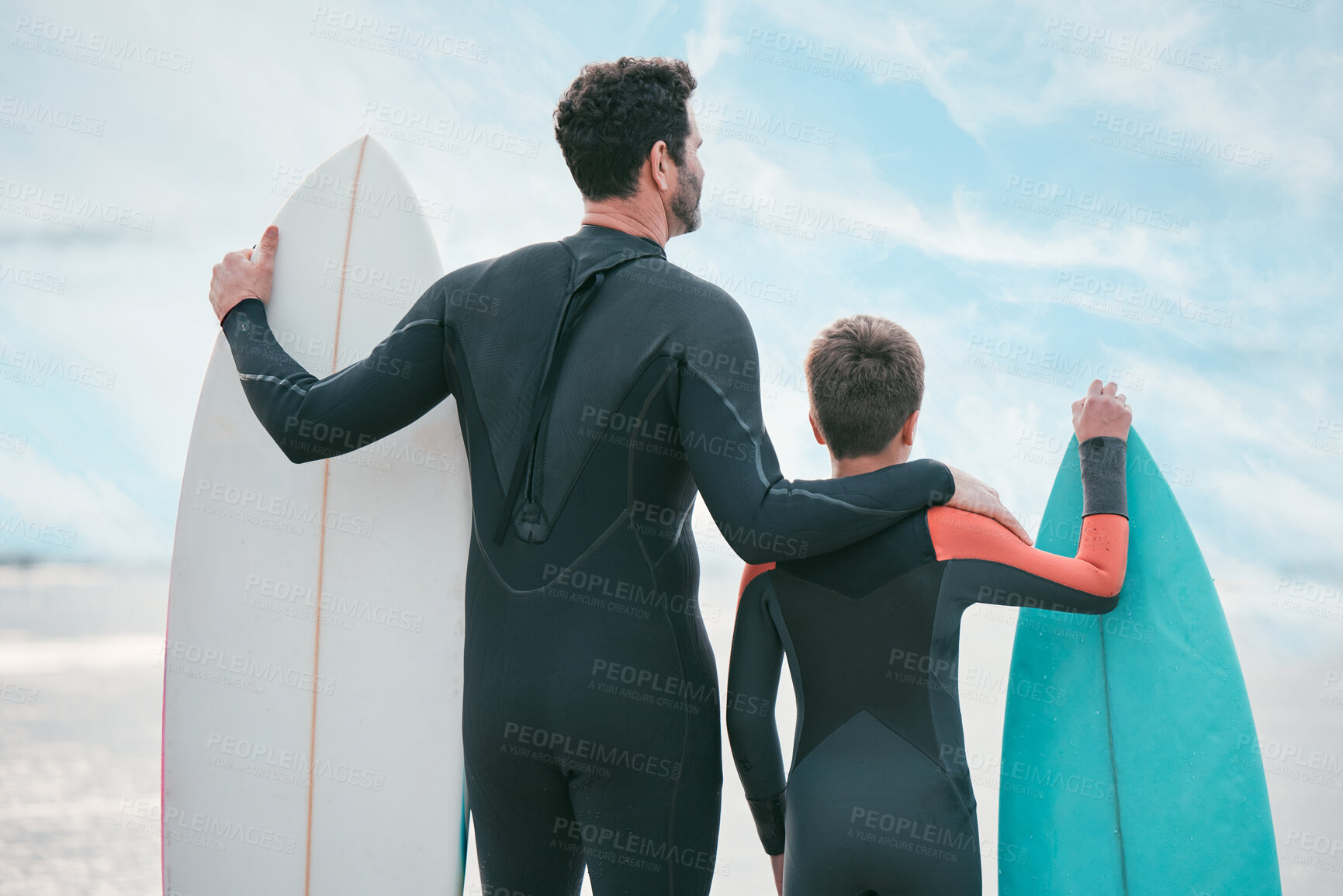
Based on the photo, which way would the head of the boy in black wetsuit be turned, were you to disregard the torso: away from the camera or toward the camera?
away from the camera

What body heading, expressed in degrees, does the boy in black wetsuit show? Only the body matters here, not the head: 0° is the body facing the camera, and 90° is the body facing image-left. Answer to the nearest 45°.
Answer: approximately 180°

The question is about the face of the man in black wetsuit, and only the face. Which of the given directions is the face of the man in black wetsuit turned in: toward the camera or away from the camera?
away from the camera
